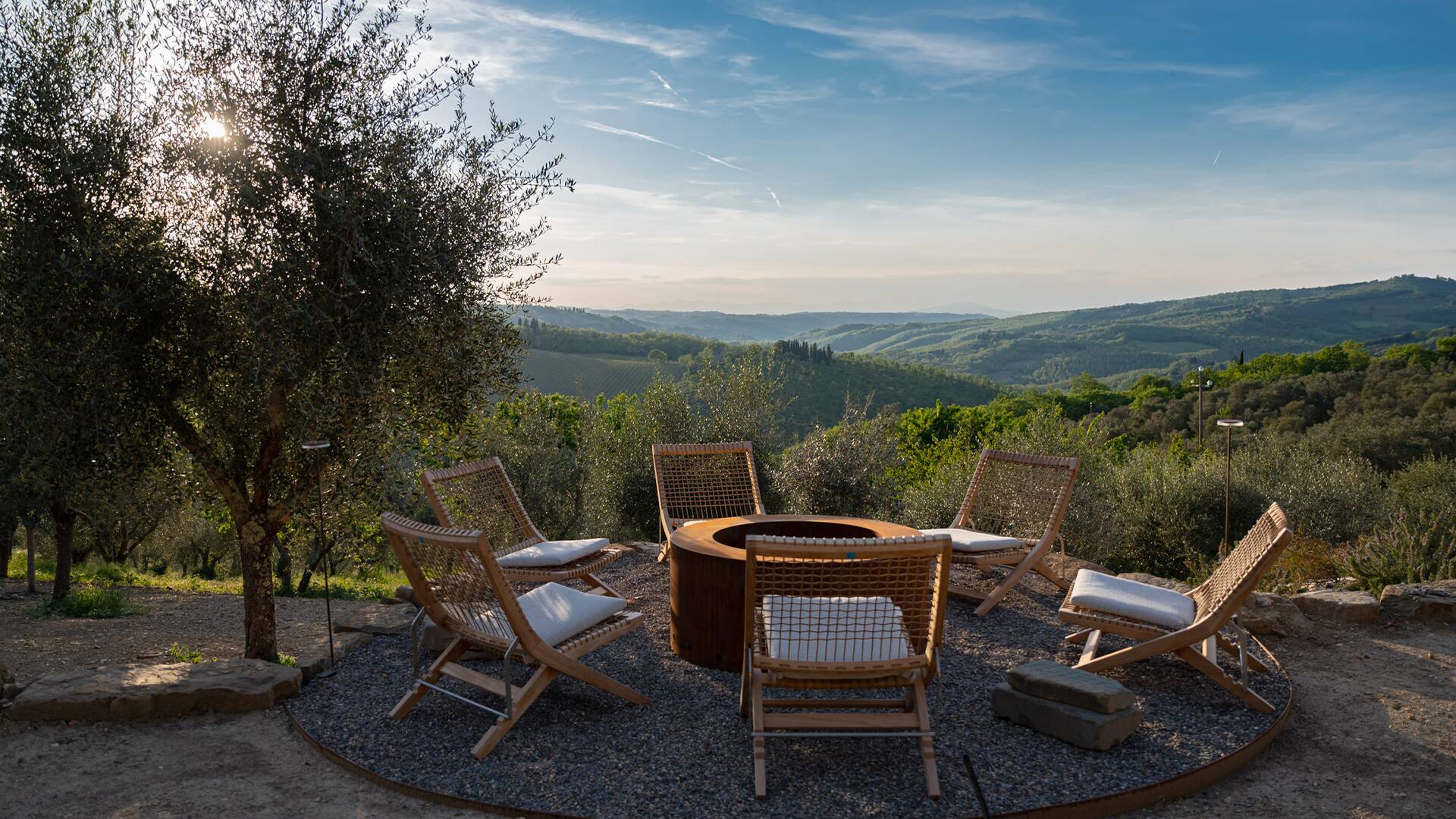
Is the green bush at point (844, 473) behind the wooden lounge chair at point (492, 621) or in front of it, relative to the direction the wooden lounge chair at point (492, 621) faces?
in front

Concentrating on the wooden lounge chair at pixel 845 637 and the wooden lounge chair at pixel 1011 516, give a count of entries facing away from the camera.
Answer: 1

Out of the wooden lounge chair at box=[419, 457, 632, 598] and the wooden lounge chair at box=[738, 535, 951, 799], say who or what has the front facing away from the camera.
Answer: the wooden lounge chair at box=[738, 535, 951, 799]

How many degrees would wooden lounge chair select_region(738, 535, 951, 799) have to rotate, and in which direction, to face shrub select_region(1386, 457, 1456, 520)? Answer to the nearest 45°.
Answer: approximately 45° to its right

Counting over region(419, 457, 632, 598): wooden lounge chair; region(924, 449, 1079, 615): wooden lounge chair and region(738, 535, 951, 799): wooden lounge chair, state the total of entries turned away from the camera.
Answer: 1

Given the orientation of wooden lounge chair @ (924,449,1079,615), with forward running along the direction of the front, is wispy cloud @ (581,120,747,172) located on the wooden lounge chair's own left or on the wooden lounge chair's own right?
on the wooden lounge chair's own right

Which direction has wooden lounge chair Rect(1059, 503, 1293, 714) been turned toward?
to the viewer's left

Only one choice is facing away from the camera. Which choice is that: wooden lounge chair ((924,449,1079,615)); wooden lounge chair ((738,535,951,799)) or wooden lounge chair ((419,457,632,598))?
wooden lounge chair ((738,535,951,799))

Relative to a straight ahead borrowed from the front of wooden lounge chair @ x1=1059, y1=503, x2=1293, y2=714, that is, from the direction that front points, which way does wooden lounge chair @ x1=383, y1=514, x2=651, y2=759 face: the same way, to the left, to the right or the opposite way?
to the right

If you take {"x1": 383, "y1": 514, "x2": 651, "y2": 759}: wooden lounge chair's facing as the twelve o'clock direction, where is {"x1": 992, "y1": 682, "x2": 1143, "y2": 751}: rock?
The rock is roughly at 2 o'clock from the wooden lounge chair.

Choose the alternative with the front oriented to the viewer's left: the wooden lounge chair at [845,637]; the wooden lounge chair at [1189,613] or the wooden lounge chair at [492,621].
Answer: the wooden lounge chair at [1189,613]

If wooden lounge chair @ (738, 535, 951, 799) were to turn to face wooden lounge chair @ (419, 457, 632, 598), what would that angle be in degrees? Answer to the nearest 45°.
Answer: approximately 45° to its left

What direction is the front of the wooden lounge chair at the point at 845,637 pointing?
away from the camera

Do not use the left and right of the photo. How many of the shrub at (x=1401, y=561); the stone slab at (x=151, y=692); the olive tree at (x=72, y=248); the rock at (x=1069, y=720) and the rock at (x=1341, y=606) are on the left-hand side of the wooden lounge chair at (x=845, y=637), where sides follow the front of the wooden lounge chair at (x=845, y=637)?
2
